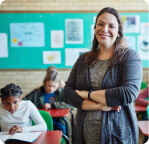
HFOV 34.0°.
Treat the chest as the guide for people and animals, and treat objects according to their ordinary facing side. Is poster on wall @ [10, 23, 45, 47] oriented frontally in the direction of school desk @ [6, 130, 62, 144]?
yes

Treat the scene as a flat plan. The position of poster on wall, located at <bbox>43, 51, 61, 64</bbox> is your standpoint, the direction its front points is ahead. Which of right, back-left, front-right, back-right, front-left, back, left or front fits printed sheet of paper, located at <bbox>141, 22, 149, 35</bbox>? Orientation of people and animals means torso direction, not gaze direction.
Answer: left

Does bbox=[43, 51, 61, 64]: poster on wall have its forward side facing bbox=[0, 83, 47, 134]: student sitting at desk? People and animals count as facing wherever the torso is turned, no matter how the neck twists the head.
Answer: yes

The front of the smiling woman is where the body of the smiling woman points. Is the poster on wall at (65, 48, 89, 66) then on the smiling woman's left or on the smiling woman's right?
on the smiling woman's right

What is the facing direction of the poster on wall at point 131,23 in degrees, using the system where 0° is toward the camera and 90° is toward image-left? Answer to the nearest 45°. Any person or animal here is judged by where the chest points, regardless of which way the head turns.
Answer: approximately 0°

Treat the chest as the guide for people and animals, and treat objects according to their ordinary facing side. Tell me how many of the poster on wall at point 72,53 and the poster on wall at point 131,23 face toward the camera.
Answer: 2
